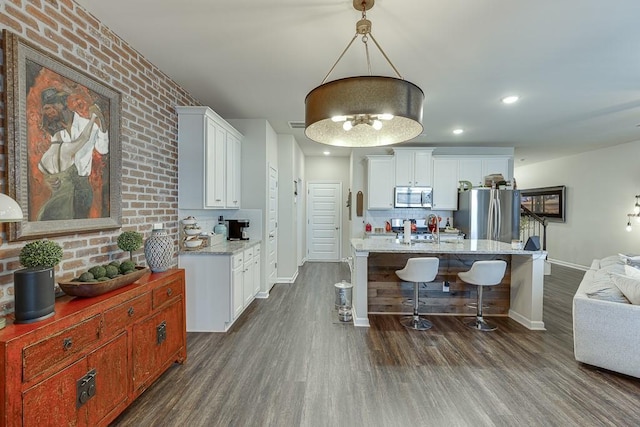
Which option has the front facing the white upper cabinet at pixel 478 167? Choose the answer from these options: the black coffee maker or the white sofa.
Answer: the black coffee maker

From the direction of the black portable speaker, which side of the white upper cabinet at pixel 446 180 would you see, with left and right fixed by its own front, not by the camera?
front

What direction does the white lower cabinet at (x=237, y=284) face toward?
to the viewer's right

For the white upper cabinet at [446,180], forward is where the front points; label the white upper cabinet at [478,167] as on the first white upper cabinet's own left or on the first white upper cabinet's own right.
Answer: on the first white upper cabinet's own left

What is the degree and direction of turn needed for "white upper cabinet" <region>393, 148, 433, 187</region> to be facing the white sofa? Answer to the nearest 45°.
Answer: approximately 45° to its left

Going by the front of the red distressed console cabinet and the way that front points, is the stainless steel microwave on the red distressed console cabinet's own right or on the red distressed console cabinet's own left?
on the red distressed console cabinet's own left

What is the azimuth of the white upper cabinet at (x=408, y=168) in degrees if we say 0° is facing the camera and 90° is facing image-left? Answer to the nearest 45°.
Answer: approximately 0°

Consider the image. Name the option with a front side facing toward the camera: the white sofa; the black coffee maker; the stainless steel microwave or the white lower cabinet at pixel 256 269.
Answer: the stainless steel microwave

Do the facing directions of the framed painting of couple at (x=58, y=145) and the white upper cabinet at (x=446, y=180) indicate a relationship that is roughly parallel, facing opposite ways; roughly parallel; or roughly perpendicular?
roughly perpendicular

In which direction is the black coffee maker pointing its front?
to the viewer's right

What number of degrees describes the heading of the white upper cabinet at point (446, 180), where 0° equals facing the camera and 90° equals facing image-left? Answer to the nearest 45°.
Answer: approximately 0°

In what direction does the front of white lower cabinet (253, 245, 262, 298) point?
to the viewer's right

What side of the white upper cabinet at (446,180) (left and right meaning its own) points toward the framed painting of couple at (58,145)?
front

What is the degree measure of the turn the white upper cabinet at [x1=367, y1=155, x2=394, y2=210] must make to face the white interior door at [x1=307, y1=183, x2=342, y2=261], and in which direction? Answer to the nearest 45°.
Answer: approximately 135° to its right
